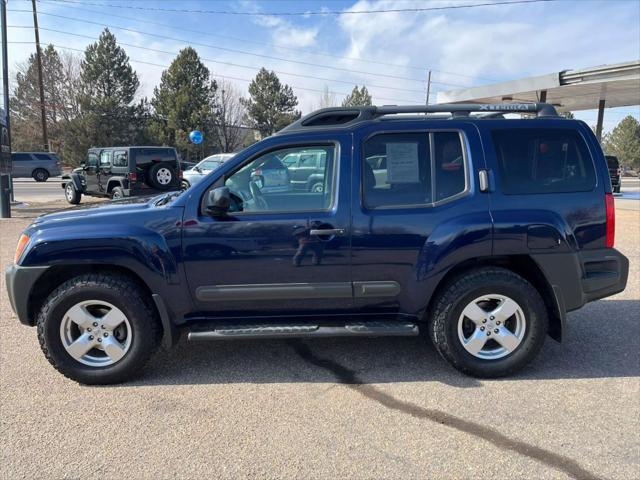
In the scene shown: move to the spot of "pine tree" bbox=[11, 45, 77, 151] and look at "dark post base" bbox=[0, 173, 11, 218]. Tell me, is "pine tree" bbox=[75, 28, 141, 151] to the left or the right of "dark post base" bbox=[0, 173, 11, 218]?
left

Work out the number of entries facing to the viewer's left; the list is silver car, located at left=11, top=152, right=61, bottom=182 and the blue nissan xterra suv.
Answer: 2

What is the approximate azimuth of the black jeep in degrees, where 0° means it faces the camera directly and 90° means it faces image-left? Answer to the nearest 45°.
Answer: approximately 135°

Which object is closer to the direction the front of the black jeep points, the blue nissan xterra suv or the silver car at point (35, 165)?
the silver car

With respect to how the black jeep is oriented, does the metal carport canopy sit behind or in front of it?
behind

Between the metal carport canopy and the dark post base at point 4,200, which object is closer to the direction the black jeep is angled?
the dark post base

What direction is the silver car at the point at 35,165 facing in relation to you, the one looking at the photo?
facing to the left of the viewer

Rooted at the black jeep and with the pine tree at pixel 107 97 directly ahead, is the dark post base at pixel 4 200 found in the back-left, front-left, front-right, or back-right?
back-left

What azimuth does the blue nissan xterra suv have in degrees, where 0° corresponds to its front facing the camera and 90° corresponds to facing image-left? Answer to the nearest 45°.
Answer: approximately 90°

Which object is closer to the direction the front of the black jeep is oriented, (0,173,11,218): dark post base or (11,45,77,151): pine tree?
the pine tree

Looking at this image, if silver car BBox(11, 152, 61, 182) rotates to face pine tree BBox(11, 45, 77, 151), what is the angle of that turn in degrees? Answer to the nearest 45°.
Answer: approximately 90° to its right

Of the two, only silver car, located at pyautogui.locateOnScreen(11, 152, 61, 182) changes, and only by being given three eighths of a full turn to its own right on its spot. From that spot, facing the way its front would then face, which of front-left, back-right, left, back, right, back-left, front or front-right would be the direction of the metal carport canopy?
right

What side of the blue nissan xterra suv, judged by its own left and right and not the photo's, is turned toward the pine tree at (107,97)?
right
